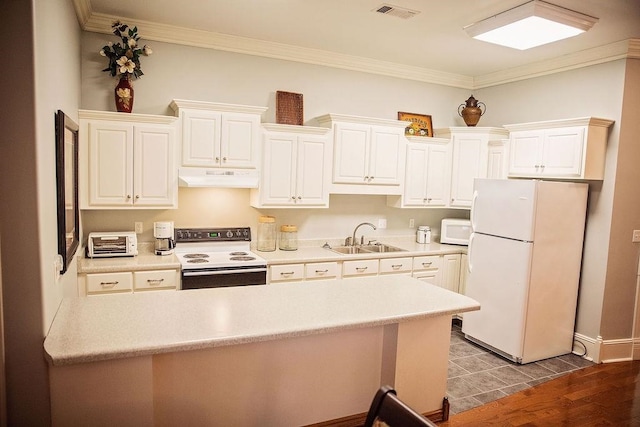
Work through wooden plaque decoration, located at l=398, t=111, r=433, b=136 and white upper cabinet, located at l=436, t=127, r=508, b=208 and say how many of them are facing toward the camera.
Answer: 2

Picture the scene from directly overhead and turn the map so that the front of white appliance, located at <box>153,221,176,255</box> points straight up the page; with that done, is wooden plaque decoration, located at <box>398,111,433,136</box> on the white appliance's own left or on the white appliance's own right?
on the white appliance's own left

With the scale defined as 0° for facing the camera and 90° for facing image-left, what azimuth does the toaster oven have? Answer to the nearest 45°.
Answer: approximately 0°

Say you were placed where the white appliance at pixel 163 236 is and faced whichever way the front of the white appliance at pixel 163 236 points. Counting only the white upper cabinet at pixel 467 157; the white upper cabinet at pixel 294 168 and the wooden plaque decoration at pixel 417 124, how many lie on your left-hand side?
3

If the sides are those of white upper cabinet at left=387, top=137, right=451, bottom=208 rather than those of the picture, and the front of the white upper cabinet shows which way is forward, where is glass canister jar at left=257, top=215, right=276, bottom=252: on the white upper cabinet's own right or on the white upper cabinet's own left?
on the white upper cabinet's own right

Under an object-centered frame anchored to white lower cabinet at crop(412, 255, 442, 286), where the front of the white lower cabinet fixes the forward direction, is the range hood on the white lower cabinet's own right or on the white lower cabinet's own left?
on the white lower cabinet's own right

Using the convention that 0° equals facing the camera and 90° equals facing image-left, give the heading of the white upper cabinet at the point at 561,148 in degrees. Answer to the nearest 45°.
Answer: approximately 45°
